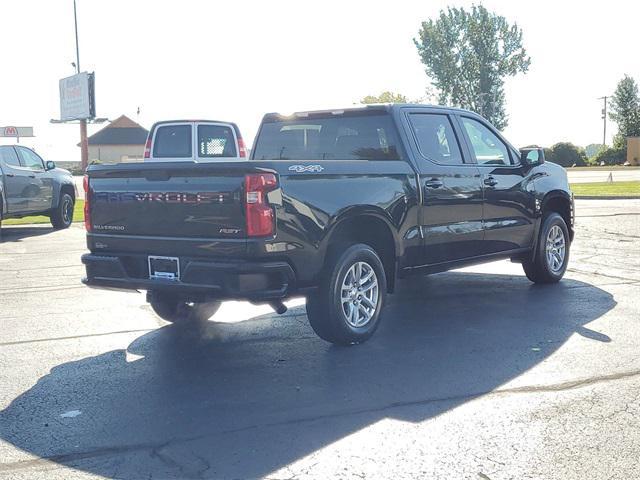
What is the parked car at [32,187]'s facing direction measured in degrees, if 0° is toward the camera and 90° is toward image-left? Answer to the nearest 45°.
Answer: approximately 225°

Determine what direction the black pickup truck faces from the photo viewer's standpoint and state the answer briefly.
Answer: facing away from the viewer and to the right of the viewer

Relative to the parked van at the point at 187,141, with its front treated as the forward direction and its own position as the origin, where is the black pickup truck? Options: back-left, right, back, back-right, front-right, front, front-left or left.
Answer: back

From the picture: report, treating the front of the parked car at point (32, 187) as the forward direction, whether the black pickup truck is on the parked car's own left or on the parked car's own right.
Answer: on the parked car's own right

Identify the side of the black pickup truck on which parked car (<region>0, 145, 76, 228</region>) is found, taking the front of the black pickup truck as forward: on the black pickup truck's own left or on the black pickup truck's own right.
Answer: on the black pickup truck's own left

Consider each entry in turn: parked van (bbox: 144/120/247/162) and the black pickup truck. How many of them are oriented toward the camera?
0

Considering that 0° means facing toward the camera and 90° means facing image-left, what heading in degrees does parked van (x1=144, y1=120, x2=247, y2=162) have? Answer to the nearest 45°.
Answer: approximately 180°
